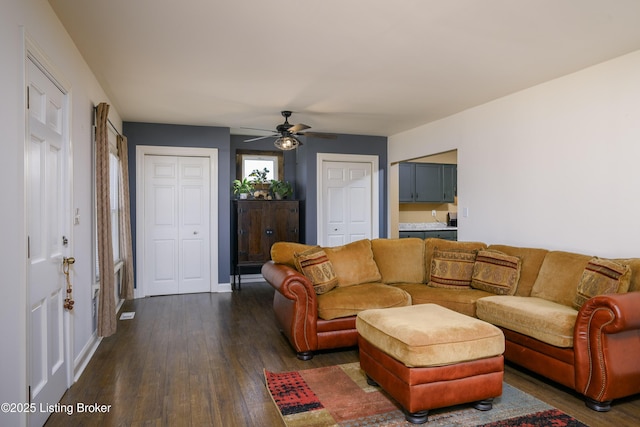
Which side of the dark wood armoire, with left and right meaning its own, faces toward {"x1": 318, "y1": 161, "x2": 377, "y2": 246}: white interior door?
left

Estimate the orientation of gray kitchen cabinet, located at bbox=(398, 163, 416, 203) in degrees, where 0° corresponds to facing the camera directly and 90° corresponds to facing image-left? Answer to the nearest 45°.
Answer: approximately 0°

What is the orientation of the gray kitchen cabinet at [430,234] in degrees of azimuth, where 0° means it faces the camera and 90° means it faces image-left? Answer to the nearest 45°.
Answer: approximately 0°

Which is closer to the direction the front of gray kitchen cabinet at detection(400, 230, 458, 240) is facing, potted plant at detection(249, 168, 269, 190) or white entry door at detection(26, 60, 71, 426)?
the white entry door

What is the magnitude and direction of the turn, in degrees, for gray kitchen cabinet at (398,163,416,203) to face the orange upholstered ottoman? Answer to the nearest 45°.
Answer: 0° — it already faces it

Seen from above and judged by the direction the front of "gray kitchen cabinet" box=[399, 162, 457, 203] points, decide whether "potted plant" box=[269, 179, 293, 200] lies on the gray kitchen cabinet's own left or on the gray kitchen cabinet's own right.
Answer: on the gray kitchen cabinet's own right
